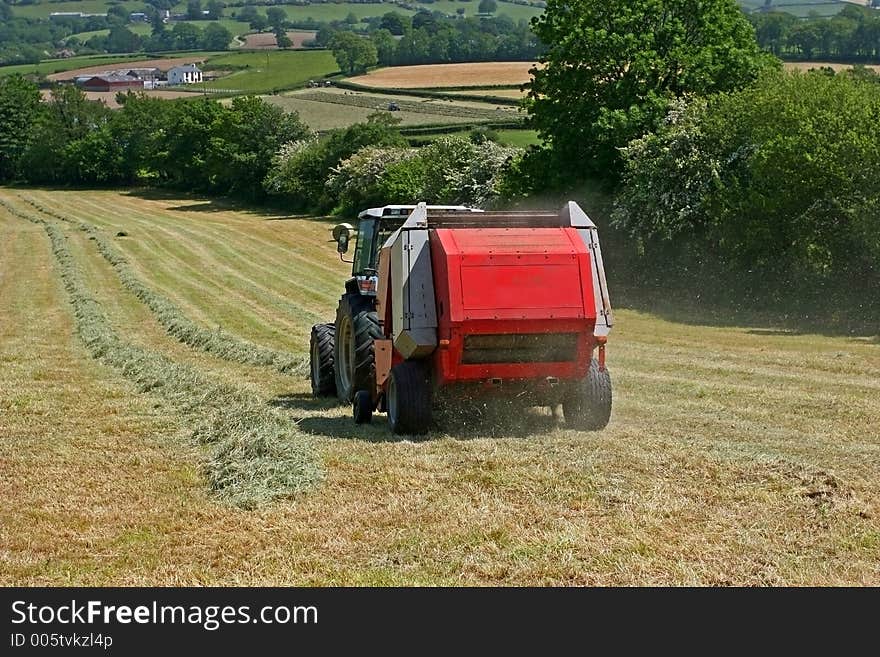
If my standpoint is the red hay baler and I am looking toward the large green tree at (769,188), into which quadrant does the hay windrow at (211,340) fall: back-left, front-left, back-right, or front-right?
front-left

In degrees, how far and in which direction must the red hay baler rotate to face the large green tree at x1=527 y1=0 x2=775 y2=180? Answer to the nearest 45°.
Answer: approximately 45° to its right

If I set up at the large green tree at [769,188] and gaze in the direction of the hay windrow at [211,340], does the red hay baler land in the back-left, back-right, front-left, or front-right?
front-left

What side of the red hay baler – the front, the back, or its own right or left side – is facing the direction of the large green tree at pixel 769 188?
front

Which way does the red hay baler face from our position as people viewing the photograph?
facing away from the viewer and to the left of the viewer

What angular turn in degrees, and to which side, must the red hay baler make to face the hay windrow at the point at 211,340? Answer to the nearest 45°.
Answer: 0° — it already faces it

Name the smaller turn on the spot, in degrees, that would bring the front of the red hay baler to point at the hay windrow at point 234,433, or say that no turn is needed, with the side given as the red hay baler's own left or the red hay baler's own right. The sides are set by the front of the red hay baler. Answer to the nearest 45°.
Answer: approximately 45° to the red hay baler's own left
